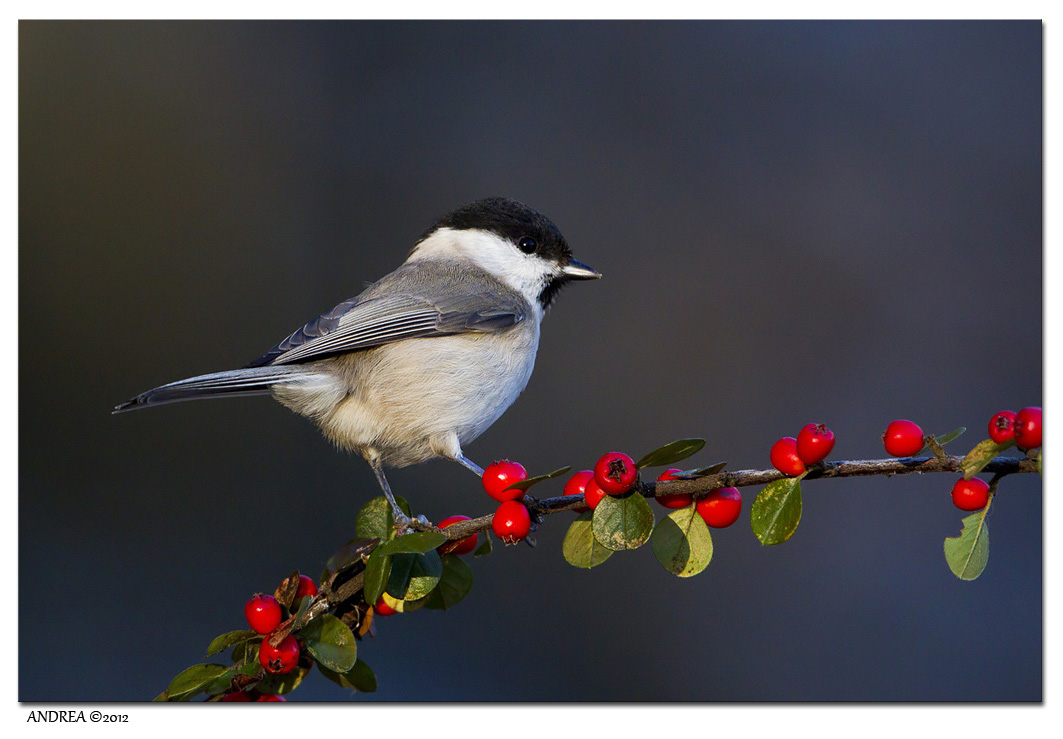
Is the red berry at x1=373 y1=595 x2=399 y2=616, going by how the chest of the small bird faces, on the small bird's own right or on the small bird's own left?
on the small bird's own right

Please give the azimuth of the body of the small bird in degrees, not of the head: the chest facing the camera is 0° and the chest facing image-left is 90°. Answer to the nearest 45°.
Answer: approximately 270°

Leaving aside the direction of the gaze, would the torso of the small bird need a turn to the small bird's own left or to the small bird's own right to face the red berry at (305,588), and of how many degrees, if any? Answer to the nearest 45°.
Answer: approximately 180°
